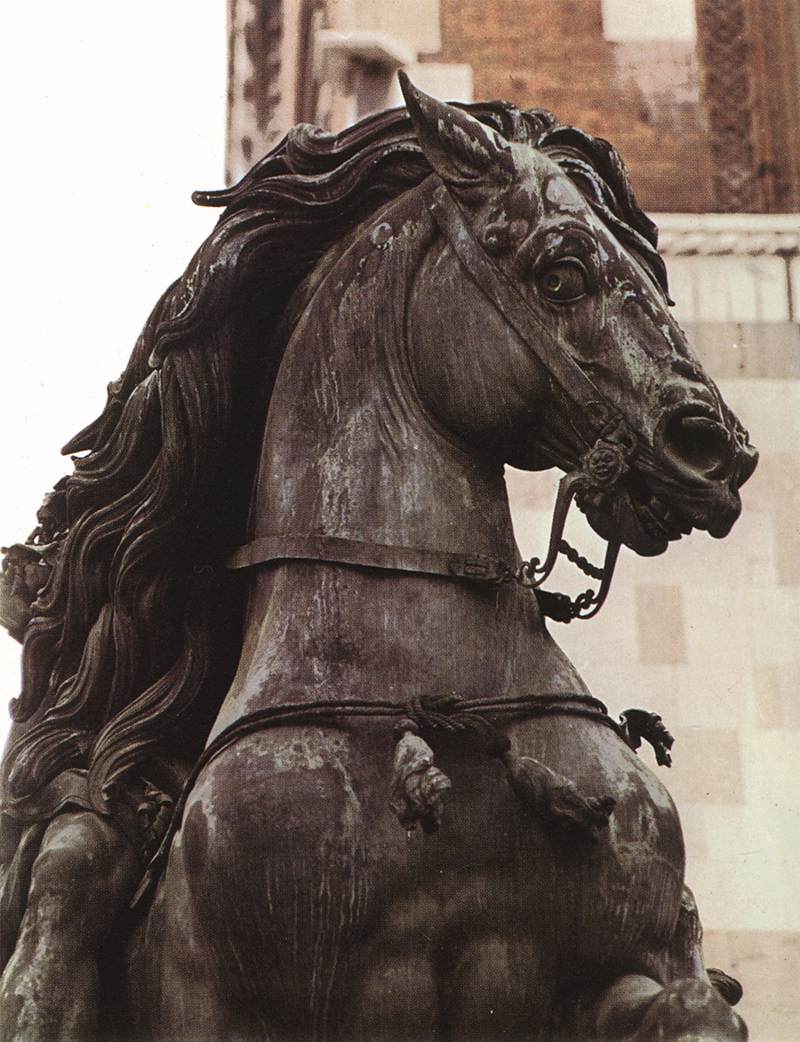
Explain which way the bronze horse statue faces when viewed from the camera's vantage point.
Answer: facing the viewer and to the right of the viewer

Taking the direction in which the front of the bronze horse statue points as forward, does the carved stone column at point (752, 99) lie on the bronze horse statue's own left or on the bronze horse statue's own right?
on the bronze horse statue's own left
